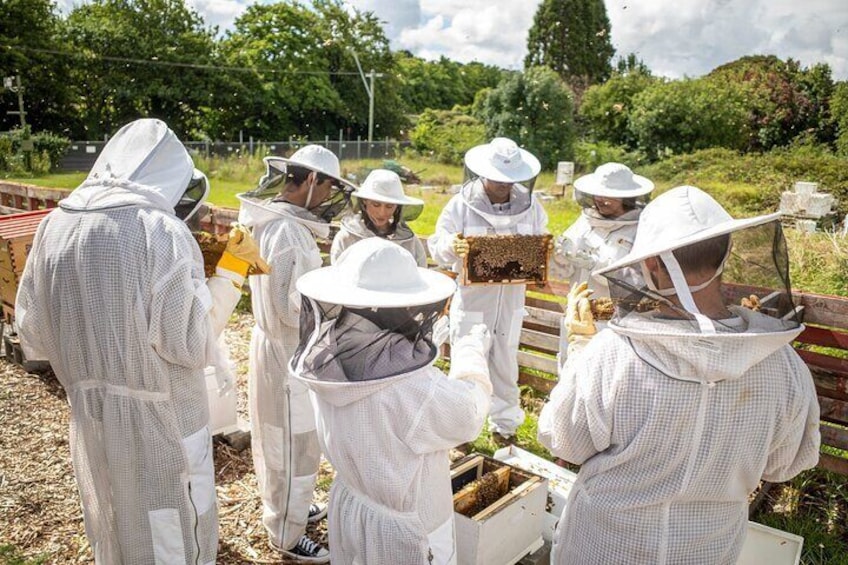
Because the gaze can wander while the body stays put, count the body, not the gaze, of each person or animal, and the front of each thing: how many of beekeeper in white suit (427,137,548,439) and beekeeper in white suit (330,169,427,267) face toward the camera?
2

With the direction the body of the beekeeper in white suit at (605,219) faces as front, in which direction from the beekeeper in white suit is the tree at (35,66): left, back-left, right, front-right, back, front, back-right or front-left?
right

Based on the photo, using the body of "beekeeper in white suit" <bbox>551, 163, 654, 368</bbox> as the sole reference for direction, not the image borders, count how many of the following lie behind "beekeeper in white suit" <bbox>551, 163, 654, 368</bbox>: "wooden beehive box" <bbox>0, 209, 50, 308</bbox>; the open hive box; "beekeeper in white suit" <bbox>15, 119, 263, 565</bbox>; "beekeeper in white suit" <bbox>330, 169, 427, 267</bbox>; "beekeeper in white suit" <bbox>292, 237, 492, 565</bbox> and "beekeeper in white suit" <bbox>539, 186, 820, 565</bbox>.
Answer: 0

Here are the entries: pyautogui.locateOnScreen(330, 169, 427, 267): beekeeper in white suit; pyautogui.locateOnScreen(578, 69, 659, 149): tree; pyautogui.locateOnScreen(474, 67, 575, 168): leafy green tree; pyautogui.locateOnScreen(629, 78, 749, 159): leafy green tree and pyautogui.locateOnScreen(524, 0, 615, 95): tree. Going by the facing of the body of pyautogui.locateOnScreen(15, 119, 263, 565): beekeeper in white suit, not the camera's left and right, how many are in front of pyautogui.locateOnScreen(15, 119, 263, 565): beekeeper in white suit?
5

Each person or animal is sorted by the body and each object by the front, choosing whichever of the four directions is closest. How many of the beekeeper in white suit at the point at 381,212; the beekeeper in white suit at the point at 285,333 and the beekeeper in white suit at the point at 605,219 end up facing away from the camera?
0

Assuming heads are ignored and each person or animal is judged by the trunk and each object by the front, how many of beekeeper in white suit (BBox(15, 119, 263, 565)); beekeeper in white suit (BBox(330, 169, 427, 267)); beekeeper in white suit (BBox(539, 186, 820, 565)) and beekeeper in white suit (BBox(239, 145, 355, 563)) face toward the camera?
1

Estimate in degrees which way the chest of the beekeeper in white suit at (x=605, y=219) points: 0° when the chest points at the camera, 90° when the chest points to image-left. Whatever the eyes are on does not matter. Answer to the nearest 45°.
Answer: approximately 45°

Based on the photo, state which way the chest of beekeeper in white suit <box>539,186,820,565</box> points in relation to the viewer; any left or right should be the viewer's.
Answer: facing away from the viewer

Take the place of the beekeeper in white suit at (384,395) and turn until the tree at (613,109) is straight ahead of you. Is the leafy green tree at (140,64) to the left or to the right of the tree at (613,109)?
left

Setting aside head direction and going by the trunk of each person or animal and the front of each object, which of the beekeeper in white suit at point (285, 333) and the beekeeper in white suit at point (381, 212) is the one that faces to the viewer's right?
the beekeeper in white suit at point (285, 333)

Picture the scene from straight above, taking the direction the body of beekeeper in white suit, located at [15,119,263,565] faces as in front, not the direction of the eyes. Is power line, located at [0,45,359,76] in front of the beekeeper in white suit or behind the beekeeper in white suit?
in front

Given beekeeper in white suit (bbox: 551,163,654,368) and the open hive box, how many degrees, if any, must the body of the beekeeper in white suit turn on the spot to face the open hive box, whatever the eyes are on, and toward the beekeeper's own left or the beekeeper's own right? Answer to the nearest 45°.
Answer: approximately 45° to the beekeeper's own left

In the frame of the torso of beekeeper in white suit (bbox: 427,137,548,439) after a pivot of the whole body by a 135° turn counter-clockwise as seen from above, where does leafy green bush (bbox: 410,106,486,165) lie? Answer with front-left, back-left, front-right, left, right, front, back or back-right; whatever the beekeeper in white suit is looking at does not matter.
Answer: front-left

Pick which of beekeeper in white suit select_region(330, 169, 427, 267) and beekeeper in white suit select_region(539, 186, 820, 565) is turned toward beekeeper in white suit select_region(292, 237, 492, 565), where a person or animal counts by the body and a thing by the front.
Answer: beekeeper in white suit select_region(330, 169, 427, 267)

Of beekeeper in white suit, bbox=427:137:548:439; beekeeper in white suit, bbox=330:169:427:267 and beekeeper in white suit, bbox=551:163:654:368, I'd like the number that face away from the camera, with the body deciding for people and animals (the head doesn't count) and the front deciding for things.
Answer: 0

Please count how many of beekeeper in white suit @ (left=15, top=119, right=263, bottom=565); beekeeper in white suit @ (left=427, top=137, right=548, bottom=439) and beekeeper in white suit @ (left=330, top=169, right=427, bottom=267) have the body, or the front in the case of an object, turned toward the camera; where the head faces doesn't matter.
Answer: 2

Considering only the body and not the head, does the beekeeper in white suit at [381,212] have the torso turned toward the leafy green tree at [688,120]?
no

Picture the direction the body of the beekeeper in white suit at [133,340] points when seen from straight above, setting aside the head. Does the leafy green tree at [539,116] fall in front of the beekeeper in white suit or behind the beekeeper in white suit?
in front

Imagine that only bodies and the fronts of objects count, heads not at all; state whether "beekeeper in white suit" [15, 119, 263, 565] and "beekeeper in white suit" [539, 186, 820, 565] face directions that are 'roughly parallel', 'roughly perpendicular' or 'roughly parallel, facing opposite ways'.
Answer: roughly parallel

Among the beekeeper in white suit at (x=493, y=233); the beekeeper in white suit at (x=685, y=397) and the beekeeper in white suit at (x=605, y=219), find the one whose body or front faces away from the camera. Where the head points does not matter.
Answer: the beekeeper in white suit at (x=685, y=397)

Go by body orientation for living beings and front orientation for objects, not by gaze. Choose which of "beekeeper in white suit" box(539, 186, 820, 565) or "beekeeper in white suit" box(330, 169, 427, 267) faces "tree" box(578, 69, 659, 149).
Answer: "beekeeper in white suit" box(539, 186, 820, 565)

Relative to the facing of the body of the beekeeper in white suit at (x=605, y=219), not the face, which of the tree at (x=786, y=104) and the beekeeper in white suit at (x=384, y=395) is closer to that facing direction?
the beekeeper in white suit

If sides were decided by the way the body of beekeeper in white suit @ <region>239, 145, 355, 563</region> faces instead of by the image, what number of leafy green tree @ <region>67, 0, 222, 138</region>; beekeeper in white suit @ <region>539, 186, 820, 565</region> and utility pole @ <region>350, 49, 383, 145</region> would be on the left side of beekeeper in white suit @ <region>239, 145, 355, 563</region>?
2

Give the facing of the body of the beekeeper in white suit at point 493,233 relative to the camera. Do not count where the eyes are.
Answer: toward the camera

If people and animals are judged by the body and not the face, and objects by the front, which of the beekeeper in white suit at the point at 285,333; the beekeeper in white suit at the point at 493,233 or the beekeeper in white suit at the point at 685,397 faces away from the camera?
the beekeeper in white suit at the point at 685,397
